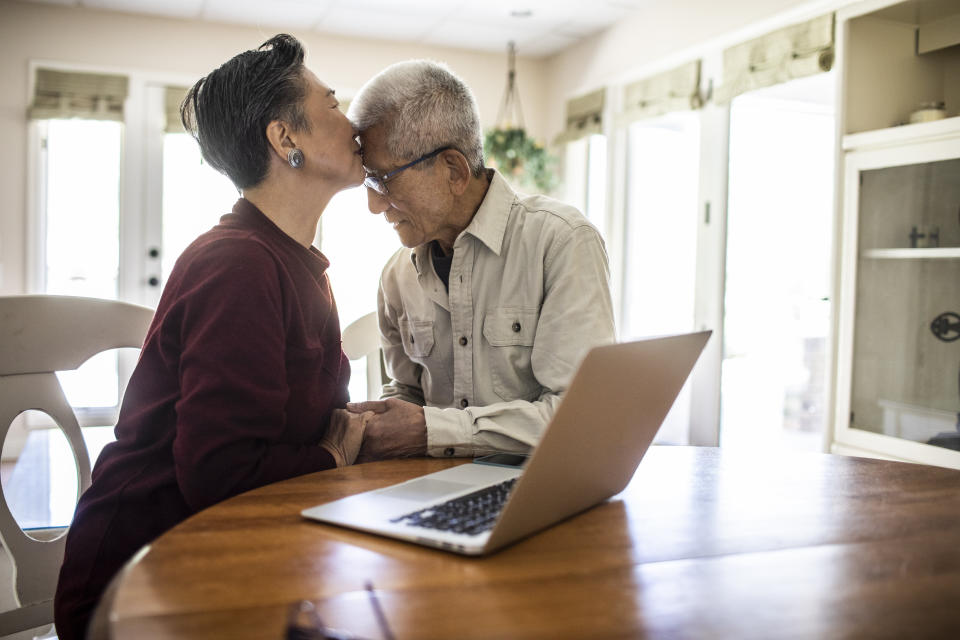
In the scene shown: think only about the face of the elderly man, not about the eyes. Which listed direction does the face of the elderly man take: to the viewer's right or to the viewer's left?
to the viewer's left

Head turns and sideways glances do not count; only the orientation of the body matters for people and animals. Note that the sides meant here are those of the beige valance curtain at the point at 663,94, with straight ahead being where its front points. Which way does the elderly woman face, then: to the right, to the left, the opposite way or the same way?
the opposite way

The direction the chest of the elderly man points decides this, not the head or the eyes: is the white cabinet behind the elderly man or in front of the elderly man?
behind

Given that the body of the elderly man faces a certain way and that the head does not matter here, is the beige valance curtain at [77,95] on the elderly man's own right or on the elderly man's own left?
on the elderly man's own right

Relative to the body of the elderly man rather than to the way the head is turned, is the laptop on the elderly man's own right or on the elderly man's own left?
on the elderly man's own left

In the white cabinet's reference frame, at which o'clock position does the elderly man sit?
The elderly man is roughly at 11 o'clock from the white cabinet.

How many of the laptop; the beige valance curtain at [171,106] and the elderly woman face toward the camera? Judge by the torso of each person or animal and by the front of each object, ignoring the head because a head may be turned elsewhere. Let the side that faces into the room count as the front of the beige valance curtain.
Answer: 1

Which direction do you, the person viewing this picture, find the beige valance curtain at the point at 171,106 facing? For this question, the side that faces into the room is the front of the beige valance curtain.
facing the viewer

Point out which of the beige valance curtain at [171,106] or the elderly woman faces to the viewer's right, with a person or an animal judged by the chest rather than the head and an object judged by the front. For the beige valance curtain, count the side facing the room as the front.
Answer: the elderly woman

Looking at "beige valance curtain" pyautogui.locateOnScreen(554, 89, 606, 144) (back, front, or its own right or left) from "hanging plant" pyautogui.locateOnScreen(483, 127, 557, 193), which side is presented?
front

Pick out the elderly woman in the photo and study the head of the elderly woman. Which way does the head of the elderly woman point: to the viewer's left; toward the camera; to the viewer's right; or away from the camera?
to the viewer's right

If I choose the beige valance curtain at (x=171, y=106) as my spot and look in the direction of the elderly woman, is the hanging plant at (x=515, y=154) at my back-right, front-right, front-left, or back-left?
front-left

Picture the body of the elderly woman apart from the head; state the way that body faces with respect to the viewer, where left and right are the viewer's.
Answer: facing to the right of the viewer

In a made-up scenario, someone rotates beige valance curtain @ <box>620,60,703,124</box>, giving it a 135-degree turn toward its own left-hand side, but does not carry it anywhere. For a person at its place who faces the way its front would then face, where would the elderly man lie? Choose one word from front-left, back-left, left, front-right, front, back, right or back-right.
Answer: right

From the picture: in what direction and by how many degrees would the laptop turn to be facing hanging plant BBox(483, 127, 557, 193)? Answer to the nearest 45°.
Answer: approximately 45° to its right
